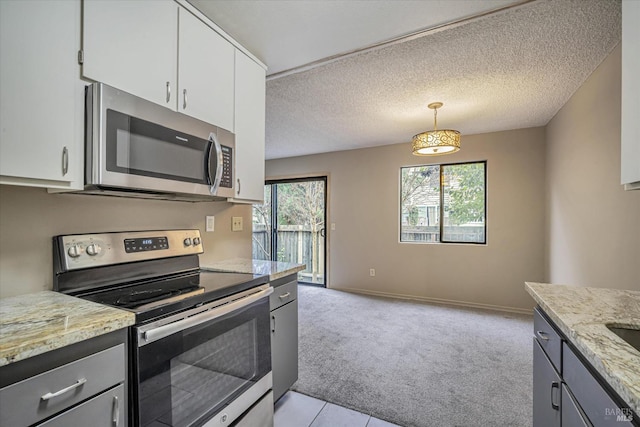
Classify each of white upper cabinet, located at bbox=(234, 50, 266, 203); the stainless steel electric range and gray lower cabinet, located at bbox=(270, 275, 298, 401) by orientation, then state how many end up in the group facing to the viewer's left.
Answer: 0

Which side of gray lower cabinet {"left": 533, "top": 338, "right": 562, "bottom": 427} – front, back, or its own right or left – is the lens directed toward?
left

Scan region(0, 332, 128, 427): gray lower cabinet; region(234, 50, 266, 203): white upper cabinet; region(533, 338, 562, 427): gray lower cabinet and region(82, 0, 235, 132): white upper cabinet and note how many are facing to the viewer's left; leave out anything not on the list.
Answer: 1

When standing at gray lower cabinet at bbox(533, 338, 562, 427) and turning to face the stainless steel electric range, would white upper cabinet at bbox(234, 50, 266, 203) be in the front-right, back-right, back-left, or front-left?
front-right

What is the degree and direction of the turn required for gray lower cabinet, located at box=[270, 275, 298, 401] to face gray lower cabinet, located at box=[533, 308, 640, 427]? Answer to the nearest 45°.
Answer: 0° — it already faces it

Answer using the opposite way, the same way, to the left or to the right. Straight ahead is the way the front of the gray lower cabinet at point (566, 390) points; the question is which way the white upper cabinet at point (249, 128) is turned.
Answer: the opposite way

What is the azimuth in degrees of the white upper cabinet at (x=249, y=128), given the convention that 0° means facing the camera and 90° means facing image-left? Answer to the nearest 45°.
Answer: approximately 315°

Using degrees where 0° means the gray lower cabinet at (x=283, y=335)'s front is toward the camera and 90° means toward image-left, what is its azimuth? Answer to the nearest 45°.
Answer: approximately 315°

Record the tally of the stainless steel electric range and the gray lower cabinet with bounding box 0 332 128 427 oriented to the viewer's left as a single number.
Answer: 0

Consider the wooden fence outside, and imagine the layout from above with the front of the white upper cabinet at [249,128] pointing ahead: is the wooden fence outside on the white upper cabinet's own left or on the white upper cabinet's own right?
on the white upper cabinet's own left

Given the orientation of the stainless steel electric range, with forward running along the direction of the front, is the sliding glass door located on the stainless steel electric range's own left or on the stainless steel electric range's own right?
on the stainless steel electric range's own left

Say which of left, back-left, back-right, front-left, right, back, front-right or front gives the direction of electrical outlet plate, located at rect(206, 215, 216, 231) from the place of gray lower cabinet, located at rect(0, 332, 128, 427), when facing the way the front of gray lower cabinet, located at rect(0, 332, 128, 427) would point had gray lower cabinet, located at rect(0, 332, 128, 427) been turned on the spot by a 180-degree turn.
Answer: right

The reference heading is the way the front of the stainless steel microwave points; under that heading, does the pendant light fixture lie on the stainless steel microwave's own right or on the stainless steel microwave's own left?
on the stainless steel microwave's own left

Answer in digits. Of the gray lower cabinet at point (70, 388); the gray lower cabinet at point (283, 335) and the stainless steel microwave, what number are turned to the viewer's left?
0

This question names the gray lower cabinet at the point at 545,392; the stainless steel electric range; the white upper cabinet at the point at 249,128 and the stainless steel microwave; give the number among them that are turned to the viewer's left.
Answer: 1

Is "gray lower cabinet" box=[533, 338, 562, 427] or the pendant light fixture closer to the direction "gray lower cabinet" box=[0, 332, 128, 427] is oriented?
the gray lower cabinet

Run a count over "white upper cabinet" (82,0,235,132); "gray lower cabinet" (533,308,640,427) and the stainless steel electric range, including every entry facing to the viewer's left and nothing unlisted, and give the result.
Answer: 1
